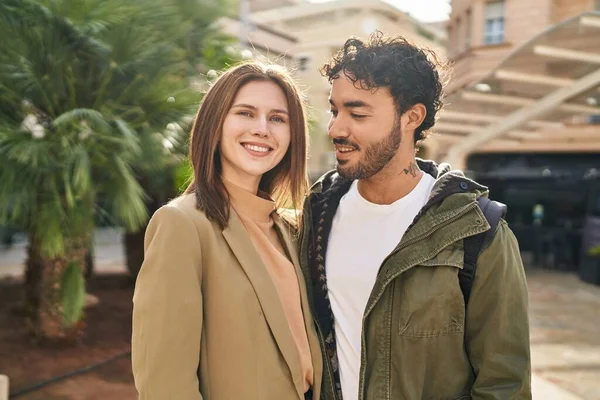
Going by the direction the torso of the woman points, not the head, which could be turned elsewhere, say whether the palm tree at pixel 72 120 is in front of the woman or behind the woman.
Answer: behind

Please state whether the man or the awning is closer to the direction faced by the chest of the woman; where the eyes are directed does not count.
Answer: the man

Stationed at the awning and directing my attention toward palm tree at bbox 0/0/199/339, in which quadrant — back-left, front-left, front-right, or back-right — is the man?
front-left

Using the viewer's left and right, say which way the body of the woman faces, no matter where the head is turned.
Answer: facing the viewer and to the right of the viewer

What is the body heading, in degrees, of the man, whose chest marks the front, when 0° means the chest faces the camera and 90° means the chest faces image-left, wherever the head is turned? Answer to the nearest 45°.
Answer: approximately 45°

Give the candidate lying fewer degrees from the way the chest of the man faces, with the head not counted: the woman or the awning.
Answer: the woman

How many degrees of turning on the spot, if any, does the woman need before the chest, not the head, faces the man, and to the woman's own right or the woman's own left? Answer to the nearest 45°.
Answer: approximately 45° to the woman's own left

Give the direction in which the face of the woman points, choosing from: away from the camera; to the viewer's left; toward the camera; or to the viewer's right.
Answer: toward the camera

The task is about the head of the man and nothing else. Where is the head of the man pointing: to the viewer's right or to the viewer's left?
to the viewer's left

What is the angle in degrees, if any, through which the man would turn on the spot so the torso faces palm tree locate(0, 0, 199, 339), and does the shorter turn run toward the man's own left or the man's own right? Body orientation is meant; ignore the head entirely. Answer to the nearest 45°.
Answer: approximately 90° to the man's own right

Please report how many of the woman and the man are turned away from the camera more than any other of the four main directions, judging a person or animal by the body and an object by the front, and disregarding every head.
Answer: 0
